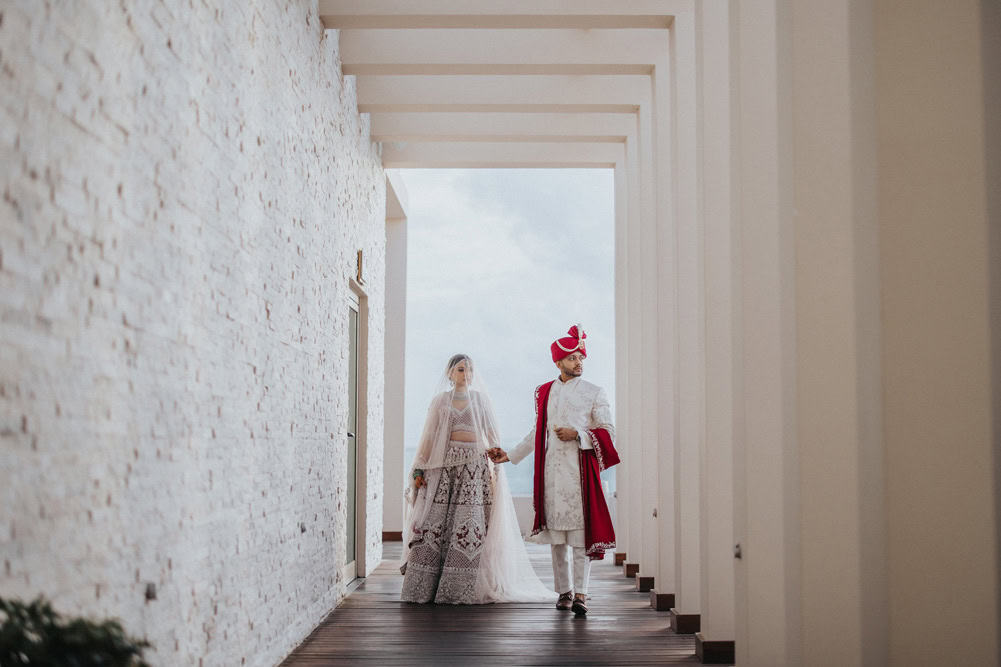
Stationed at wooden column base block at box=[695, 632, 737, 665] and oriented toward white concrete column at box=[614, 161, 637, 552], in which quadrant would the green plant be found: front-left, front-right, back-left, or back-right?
back-left

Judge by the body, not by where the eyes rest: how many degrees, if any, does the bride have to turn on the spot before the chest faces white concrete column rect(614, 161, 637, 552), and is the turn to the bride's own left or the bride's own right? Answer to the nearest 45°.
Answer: approximately 135° to the bride's own left

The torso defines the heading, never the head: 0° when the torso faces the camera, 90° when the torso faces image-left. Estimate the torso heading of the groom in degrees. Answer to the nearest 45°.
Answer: approximately 0°

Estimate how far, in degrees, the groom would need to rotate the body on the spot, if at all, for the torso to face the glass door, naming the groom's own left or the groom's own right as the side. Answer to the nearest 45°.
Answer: approximately 135° to the groom's own right

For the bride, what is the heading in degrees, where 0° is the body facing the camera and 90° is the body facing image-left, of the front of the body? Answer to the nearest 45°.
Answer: approximately 0°

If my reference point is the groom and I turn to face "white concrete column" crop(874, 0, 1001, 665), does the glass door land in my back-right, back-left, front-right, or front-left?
back-right

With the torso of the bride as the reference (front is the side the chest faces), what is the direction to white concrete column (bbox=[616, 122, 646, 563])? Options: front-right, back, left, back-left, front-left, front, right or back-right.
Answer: back-left

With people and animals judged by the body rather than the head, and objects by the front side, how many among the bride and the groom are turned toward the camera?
2

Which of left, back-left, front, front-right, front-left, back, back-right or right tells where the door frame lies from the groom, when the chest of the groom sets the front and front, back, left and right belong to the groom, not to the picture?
back-right
